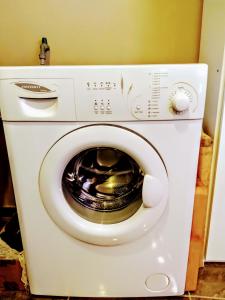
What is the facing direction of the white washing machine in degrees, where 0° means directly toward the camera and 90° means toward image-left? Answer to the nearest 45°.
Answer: approximately 0°
